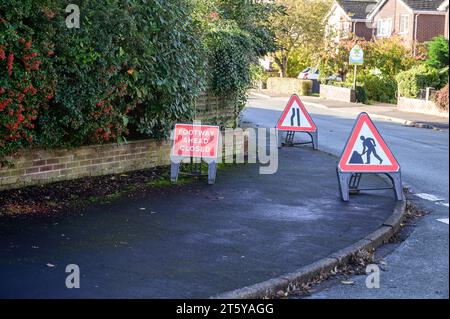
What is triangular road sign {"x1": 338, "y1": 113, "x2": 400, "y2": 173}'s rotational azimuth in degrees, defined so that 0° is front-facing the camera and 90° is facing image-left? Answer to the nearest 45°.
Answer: approximately 0°

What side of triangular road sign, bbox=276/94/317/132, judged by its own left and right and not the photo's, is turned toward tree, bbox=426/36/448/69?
back

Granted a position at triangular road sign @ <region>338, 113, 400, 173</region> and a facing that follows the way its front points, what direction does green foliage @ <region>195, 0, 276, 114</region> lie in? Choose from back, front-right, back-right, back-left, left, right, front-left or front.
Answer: back-right

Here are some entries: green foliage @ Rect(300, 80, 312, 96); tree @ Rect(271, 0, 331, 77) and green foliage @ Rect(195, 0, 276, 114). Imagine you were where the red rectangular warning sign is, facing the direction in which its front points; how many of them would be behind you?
3

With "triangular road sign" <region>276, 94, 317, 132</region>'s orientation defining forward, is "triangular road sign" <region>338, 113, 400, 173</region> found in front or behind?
in front

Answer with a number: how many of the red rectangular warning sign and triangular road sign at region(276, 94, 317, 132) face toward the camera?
2

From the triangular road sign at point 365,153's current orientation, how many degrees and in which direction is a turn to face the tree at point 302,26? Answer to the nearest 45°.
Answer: approximately 180°

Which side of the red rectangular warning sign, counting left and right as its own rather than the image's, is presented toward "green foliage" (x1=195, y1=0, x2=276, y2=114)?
back

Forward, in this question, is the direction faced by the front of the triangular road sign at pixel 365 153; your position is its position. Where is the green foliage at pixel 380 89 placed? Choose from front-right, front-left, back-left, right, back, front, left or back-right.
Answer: back

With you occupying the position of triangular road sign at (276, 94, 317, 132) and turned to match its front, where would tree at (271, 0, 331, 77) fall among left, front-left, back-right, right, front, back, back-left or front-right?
back

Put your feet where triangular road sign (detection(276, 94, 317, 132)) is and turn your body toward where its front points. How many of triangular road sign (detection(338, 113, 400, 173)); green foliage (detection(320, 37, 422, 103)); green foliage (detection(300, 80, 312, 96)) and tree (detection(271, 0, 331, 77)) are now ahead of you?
1

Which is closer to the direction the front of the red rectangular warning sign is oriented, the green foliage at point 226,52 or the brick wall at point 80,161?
the brick wall
